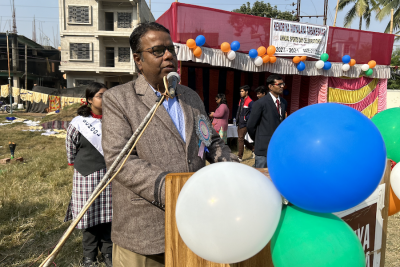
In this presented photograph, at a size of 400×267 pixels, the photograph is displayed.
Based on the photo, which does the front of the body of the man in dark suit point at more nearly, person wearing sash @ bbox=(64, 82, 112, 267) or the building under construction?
the person wearing sash

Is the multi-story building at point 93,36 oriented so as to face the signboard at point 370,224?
yes

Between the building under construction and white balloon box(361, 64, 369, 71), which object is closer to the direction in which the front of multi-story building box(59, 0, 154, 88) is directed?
the white balloon

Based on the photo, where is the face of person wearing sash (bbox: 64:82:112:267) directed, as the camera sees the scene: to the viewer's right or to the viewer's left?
to the viewer's right

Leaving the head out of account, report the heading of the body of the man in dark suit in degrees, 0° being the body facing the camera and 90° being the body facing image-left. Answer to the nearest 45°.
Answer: approximately 315°

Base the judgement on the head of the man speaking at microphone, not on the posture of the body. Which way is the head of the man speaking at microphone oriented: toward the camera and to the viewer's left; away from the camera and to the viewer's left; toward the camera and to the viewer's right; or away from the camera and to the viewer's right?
toward the camera and to the viewer's right

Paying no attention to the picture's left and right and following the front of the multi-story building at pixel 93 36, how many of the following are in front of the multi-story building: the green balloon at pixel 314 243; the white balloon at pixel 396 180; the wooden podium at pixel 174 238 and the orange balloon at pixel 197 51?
4

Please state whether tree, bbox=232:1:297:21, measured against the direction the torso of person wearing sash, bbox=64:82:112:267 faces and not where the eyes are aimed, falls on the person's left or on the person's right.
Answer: on the person's left
